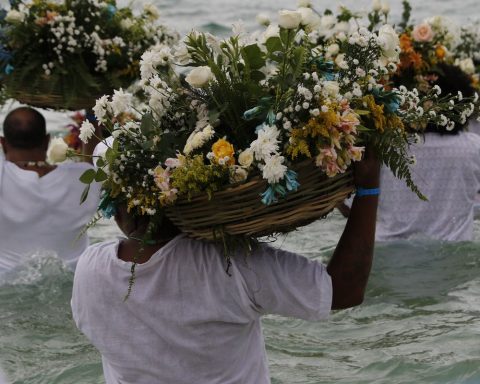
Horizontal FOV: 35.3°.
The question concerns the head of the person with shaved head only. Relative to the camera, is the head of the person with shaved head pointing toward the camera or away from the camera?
away from the camera

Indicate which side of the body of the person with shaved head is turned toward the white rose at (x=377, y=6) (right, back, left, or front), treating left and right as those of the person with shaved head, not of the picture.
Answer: right

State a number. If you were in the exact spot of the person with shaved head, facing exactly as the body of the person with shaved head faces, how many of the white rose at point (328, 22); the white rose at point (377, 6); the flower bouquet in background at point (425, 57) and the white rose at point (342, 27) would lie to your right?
4

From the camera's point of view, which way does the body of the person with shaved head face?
away from the camera

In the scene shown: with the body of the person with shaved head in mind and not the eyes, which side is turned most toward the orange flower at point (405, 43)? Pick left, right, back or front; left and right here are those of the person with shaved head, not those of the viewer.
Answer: right

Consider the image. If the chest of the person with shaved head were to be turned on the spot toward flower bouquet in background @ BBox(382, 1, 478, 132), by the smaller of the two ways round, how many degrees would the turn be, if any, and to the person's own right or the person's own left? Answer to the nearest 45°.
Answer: approximately 90° to the person's own right
